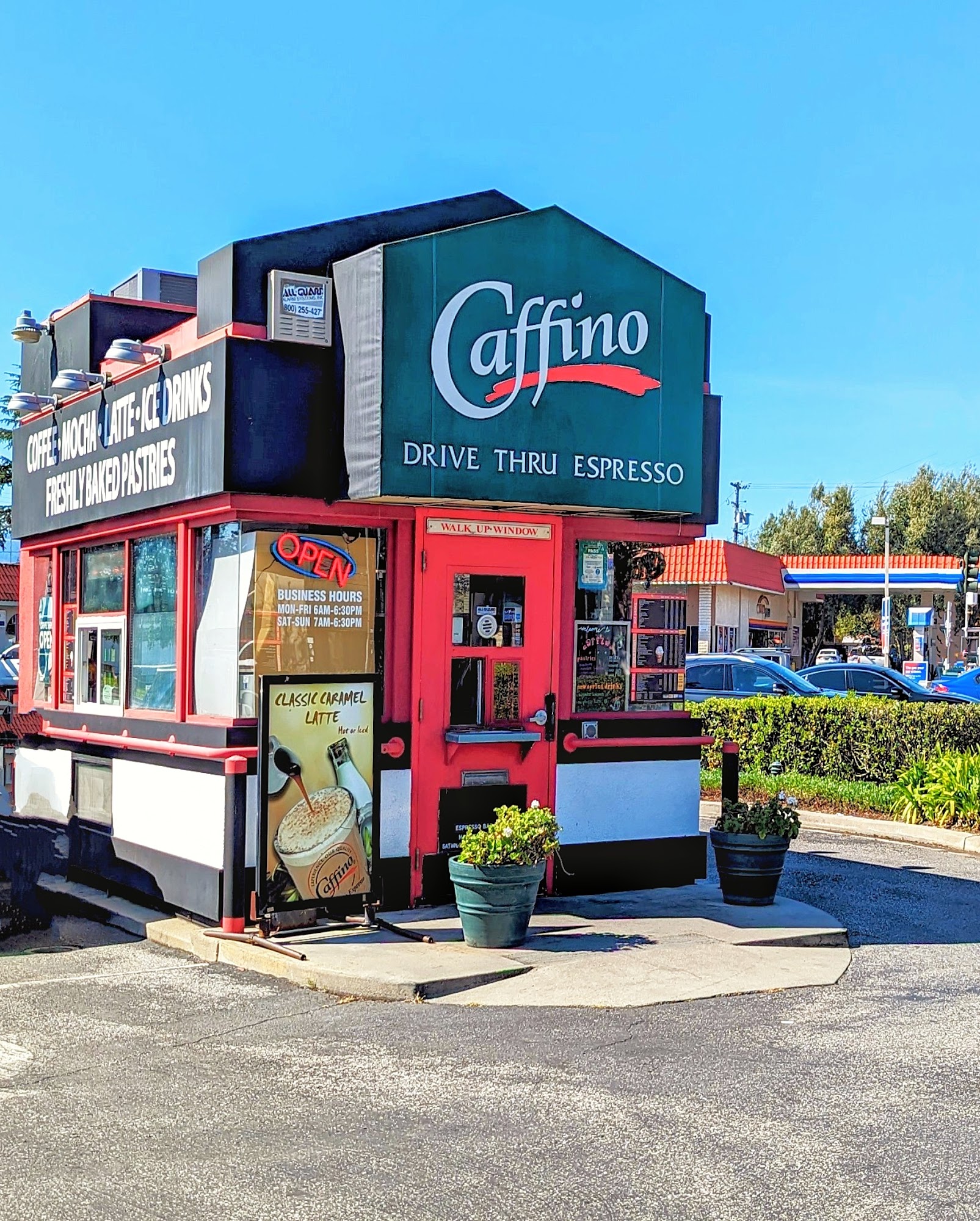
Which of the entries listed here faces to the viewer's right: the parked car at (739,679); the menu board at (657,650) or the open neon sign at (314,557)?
the parked car

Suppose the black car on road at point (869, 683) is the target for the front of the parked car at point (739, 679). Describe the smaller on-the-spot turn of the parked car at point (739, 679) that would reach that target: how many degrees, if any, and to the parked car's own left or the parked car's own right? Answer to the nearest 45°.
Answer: approximately 45° to the parked car's own left

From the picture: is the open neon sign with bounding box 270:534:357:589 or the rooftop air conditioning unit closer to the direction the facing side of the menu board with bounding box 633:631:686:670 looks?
the open neon sign

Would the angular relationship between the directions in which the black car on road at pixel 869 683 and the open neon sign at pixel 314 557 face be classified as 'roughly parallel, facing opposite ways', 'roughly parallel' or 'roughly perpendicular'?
roughly perpendicular

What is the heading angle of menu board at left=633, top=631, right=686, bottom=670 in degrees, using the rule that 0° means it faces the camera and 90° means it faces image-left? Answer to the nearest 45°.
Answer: approximately 0°

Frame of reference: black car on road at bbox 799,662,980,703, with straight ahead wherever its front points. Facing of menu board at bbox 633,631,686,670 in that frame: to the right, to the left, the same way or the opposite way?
to the right

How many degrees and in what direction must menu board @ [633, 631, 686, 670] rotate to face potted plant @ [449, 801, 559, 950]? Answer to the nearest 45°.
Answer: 0° — it already faces it

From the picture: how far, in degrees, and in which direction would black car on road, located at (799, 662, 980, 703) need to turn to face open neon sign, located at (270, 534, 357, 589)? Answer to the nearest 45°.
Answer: approximately 90° to its right

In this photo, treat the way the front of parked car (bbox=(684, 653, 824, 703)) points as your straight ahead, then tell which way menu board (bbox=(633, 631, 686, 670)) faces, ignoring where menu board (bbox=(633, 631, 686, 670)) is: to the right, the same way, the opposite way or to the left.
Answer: to the right

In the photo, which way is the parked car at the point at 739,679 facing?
to the viewer's right
